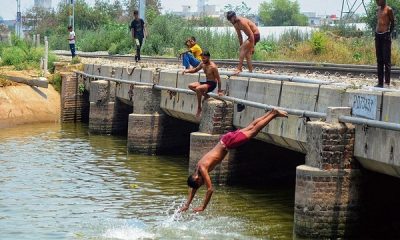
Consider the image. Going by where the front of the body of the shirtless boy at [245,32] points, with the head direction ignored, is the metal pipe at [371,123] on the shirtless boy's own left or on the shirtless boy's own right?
on the shirtless boy's own left

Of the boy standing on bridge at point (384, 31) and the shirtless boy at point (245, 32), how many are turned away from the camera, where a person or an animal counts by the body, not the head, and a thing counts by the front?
0

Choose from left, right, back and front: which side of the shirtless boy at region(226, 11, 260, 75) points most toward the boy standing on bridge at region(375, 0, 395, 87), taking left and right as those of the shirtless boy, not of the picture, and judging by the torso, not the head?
left

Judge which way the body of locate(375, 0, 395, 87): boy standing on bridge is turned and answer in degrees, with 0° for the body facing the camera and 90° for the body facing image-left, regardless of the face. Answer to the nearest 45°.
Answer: approximately 45°

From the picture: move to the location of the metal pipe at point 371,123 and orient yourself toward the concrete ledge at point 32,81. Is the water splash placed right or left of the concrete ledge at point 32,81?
left

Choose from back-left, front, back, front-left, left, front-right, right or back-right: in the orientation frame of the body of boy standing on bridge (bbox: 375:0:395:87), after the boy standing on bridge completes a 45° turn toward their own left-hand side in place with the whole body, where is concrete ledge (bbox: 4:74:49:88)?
back-right

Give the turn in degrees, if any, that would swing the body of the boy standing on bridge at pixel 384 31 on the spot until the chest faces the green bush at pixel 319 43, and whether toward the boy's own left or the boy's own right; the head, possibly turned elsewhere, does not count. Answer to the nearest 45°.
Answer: approximately 135° to the boy's own right
